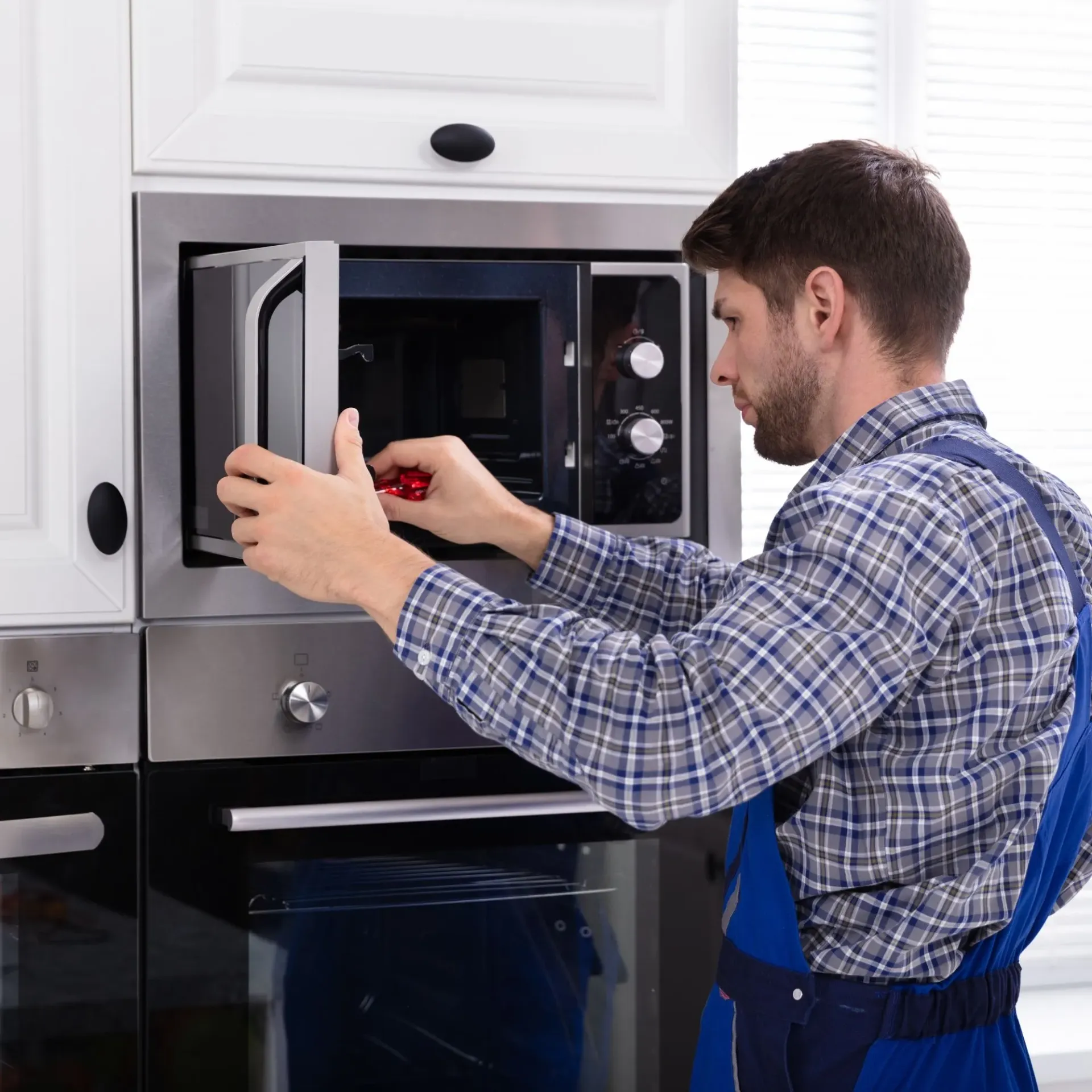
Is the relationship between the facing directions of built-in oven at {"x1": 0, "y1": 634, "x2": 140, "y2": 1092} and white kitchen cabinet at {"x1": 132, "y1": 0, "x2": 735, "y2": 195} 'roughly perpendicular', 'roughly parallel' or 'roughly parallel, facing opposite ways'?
roughly parallel

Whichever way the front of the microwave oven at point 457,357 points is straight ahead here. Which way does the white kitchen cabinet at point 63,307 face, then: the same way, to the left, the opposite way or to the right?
the same way

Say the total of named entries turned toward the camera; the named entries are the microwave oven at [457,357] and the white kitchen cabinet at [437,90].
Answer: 2

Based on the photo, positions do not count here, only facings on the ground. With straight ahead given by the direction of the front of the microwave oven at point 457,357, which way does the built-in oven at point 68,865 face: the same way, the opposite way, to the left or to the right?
the same way

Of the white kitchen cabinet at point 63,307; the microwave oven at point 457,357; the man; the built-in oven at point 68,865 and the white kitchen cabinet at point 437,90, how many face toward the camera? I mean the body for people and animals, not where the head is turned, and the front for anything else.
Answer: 4

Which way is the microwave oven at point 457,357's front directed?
toward the camera

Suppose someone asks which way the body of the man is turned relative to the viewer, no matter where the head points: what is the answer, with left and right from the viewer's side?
facing away from the viewer and to the left of the viewer

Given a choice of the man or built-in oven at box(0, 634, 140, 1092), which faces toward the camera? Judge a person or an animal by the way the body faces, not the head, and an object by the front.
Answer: the built-in oven

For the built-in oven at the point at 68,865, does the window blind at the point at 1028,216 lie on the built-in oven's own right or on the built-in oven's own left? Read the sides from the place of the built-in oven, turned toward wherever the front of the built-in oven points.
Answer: on the built-in oven's own left

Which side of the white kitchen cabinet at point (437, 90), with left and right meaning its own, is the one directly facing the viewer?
front

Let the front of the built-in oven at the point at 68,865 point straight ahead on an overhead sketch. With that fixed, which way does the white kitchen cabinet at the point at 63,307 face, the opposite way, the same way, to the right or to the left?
the same way

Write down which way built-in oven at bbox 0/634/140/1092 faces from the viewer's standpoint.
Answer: facing the viewer

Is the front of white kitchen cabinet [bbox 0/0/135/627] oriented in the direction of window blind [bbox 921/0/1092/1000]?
no
